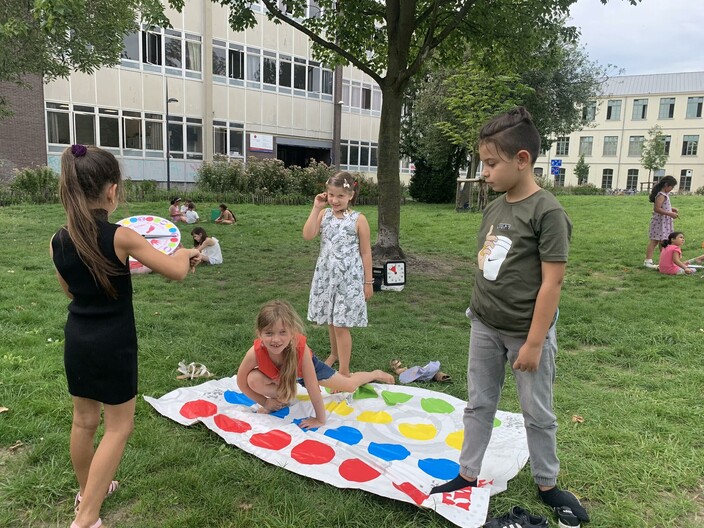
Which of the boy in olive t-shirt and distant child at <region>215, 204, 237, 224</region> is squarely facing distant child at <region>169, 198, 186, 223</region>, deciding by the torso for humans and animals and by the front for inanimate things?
distant child at <region>215, 204, 237, 224</region>

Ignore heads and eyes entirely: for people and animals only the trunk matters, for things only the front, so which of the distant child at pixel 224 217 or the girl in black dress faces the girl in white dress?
the girl in black dress

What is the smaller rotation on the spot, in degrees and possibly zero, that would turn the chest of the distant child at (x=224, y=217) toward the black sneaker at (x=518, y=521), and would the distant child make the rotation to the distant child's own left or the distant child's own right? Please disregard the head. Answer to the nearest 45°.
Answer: approximately 90° to the distant child's own left

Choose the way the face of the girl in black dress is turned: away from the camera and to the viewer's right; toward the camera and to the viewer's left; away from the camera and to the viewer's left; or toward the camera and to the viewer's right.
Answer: away from the camera and to the viewer's right
